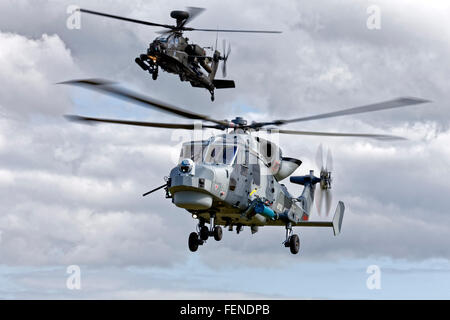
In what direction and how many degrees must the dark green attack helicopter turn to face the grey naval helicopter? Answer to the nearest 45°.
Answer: approximately 45° to its left

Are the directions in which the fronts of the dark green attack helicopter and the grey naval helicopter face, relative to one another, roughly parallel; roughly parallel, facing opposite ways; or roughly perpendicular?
roughly parallel

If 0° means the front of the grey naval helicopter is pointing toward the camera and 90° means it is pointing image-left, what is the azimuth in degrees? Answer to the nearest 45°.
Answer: approximately 45°

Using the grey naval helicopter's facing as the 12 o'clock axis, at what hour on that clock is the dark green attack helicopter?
The dark green attack helicopter is roughly at 4 o'clock from the grey naval helicopter.

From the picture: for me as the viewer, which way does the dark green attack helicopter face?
facing the viewer and to the left of the viewer

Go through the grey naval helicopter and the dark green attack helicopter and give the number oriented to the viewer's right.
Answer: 0
